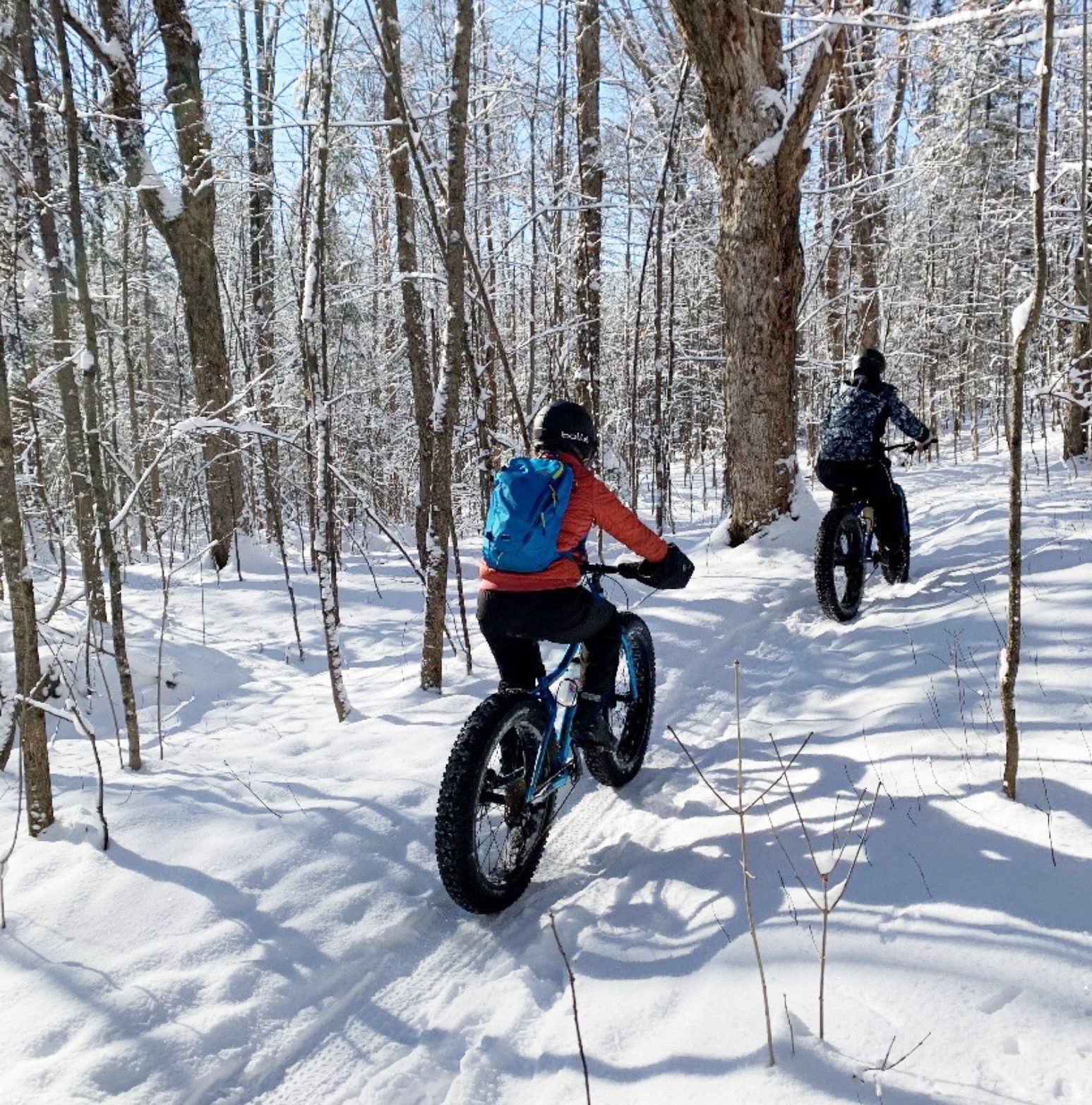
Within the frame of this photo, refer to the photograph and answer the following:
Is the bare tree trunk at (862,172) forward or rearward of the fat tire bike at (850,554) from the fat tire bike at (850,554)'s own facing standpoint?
forward

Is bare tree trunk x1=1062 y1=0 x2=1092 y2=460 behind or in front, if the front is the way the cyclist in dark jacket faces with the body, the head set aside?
in front

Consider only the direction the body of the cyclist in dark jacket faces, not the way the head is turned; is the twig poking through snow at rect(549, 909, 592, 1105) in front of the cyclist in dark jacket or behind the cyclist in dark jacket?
behind

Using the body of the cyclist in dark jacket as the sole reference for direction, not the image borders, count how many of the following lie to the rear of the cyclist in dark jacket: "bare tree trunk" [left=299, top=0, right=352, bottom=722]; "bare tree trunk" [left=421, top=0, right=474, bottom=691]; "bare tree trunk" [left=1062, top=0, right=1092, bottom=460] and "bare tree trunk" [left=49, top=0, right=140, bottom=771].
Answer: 3

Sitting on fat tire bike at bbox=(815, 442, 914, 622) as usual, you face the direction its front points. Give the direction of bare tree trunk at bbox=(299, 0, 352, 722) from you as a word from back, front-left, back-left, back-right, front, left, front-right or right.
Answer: back

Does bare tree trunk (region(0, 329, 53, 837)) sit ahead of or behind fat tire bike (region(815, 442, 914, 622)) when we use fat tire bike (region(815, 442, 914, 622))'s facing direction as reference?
behind

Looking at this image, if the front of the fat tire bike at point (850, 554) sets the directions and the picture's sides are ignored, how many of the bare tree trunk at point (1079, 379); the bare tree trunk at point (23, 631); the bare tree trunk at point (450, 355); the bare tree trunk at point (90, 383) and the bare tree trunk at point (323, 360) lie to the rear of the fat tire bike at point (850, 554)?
4

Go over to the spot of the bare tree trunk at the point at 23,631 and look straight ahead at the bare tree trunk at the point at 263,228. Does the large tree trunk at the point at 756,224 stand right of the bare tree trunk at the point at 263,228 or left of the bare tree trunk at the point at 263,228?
right

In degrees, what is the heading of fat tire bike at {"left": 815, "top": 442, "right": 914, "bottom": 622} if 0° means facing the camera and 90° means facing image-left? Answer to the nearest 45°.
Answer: approximately 225°

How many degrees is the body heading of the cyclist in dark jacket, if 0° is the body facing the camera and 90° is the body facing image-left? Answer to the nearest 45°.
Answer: approximately 225°

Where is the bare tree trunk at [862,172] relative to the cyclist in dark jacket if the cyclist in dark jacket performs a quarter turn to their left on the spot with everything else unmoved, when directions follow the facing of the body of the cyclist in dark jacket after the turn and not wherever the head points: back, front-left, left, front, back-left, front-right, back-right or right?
front-right

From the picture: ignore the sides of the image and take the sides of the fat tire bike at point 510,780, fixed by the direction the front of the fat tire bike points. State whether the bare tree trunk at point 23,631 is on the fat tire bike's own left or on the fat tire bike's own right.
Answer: on the fat tire bike's own left

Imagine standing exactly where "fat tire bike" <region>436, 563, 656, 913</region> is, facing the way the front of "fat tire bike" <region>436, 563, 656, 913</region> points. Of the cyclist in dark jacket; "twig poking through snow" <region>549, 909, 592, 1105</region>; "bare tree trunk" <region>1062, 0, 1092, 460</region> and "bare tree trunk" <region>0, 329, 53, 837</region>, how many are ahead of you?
2

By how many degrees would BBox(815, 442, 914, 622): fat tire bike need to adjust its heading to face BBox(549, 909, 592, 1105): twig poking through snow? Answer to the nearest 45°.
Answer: approximately 135° to its right
